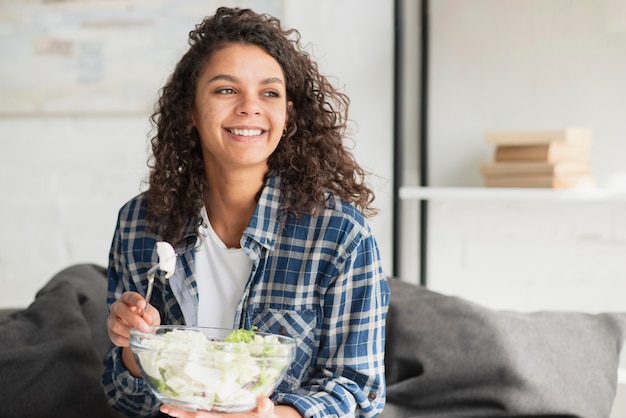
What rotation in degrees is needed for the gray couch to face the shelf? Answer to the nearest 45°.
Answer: approximately 135° to its left

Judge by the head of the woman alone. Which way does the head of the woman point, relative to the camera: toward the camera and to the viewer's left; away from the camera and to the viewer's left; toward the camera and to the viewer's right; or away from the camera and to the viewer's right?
toward the camera and to the viewer's right

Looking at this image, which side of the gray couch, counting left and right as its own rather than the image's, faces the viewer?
front
